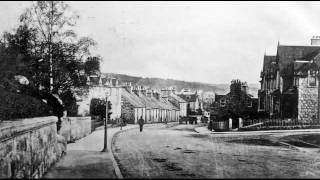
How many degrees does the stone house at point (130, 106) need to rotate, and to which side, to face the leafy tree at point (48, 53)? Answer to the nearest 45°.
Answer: approximately 45° to its right

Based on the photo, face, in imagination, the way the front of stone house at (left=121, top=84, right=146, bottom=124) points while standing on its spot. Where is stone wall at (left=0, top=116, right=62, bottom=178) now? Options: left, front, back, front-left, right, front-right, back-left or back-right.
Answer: front-right

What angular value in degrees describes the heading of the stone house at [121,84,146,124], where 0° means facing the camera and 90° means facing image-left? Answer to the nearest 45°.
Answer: approximately 315°

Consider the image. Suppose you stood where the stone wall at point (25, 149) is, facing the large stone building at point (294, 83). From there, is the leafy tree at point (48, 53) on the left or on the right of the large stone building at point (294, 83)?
left

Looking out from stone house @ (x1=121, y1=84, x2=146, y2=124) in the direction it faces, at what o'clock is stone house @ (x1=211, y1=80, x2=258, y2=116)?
stone house @ (x1=211, y1=80, x2=258, y2=116) is roughly at 12 o'clock from stone house @ (x1=121, y1=84, x2=146, y2=124).

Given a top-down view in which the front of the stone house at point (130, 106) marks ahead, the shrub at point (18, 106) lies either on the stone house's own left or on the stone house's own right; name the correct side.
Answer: on the stone house's own right

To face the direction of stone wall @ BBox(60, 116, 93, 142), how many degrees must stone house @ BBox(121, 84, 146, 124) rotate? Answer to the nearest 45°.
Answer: approximately 45° to its right
